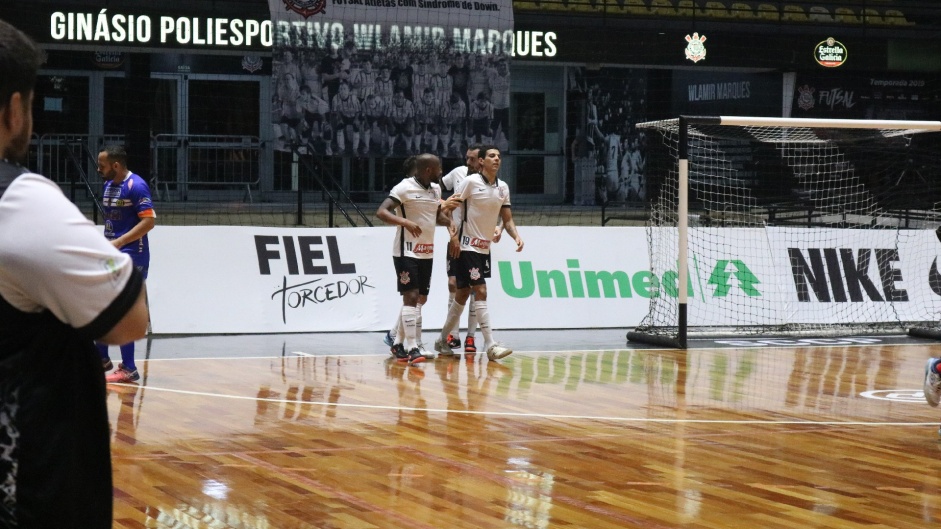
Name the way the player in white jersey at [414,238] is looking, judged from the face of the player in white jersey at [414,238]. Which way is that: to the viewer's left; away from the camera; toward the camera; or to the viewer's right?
to the viewer's right

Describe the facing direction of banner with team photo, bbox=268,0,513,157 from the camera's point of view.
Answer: facing the viewer

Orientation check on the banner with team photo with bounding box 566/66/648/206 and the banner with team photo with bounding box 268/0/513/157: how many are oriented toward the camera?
2

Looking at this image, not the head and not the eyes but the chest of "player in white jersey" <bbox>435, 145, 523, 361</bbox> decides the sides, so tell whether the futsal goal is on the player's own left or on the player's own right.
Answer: on the player's own left

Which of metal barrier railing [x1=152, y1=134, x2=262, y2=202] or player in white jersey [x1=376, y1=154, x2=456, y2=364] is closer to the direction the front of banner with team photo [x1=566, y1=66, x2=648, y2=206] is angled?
the player in white jersey

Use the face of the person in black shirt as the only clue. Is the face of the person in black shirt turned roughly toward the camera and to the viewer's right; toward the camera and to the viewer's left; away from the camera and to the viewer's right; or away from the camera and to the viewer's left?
away from the camera and to the viewer's right

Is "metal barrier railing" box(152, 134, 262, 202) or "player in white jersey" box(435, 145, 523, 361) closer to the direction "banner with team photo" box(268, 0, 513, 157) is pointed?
the player in white jersey

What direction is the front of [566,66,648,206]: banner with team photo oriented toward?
toward the camera

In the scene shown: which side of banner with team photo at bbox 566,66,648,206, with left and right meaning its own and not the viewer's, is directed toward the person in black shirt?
front

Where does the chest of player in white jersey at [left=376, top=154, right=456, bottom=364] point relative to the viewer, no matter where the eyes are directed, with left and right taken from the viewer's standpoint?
facing the viewer and to the right of the viewer

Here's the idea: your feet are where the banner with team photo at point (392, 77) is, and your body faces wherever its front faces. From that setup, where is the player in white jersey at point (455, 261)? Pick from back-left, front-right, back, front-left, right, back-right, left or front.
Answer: front

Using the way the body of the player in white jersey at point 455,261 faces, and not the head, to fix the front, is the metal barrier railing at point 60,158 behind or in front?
behind
